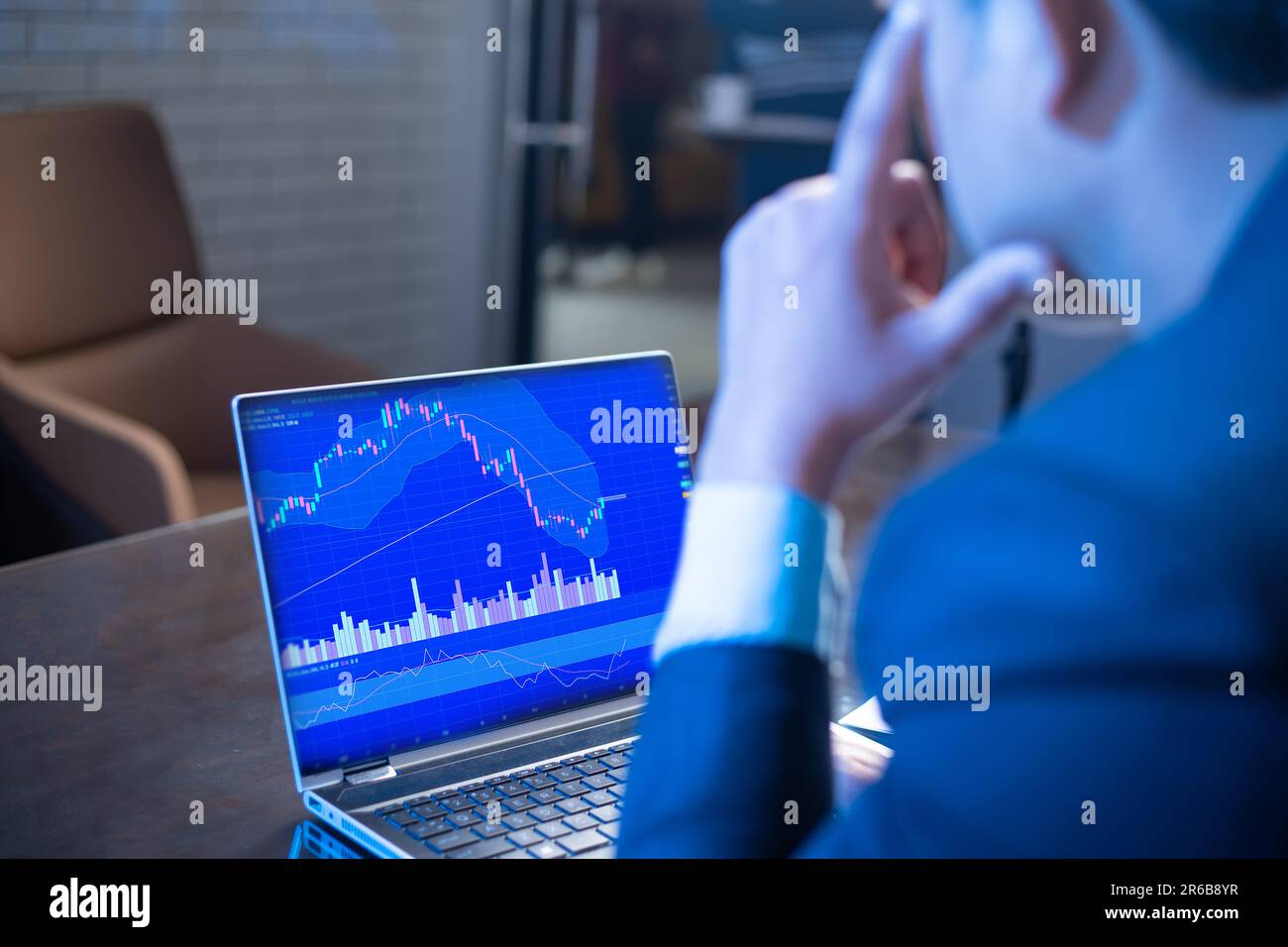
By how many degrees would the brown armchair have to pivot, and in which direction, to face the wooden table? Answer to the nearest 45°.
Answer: approximately 45° to its right

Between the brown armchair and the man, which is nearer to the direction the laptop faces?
the man

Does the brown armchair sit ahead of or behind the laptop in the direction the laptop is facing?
behind

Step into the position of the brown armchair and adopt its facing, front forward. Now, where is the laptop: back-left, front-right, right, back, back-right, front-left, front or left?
front-right

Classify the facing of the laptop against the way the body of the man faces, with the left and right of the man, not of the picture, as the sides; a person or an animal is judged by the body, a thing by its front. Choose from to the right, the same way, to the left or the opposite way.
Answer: the opposite way

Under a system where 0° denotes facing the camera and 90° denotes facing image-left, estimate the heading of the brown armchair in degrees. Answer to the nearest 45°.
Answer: approximately 315°

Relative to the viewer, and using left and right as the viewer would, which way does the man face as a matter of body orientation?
facing away from the viewer and to the left of the viewer

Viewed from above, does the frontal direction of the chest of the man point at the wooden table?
yes

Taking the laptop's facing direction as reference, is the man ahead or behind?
ahead

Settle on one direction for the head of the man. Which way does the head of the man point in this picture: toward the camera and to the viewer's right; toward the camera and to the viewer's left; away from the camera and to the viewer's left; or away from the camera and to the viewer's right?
away from the camera and to the viewer's left
